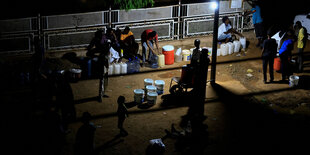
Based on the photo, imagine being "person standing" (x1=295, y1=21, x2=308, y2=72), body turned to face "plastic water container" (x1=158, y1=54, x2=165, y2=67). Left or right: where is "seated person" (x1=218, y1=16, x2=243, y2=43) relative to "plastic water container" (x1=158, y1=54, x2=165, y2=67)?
right

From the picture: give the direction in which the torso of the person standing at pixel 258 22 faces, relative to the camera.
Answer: to the viewer's left

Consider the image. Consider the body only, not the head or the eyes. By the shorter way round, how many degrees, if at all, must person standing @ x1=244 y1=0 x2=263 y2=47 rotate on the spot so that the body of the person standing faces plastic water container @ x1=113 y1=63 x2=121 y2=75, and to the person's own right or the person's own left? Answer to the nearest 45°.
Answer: approximately 45° to the person's own left

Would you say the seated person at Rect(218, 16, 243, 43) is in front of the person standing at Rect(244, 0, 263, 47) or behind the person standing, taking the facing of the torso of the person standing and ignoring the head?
in front

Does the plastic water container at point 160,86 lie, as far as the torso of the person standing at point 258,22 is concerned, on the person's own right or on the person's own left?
on the person's own left
